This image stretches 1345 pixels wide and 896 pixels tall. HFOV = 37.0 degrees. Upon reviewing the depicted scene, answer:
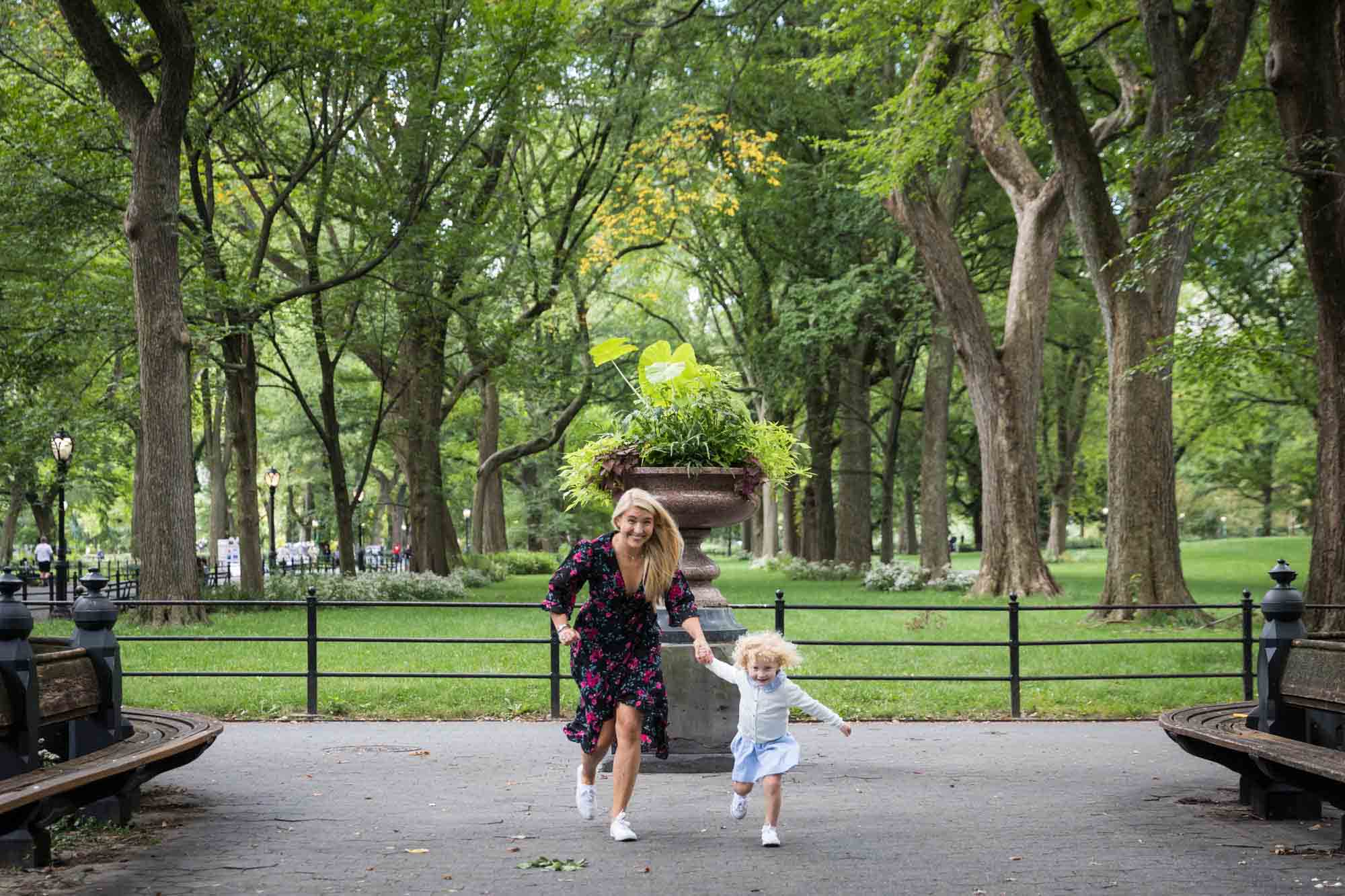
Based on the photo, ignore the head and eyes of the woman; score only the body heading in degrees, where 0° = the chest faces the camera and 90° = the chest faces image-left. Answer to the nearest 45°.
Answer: approximately 0°

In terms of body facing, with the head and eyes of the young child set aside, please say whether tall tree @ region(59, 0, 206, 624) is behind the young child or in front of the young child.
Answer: behind

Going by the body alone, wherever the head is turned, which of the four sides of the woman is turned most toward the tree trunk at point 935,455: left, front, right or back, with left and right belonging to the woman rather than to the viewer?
back

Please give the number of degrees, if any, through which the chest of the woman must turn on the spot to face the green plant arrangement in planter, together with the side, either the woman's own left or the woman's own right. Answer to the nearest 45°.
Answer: approximately 180°

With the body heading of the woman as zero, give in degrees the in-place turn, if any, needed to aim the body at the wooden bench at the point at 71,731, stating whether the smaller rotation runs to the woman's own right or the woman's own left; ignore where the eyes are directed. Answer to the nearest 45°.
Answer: approximately 90° to the woman's own right

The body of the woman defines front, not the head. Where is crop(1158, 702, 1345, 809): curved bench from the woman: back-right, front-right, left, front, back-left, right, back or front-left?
left

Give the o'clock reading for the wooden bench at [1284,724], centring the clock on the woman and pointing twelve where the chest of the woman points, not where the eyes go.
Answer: The wooden bench is roughly at 9 o'clock from the woman.

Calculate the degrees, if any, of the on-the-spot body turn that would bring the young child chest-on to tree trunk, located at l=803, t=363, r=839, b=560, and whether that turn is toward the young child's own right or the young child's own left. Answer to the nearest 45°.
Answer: approximately 180°

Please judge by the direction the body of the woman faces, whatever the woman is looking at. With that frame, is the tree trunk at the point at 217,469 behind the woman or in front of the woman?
behind

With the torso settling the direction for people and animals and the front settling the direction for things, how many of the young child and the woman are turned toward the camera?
2

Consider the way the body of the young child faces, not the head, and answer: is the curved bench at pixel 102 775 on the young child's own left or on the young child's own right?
on the young child's own right

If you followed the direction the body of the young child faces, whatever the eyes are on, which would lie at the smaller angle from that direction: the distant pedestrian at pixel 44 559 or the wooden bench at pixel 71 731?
the wooden bench

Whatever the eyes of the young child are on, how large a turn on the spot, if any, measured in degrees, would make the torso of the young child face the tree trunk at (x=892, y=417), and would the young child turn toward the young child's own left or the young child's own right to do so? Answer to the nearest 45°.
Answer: approximately 180°

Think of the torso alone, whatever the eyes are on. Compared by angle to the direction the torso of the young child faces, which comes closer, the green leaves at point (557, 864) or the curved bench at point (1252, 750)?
the green leaves

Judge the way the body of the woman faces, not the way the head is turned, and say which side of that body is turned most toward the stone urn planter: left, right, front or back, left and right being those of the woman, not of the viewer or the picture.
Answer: back
